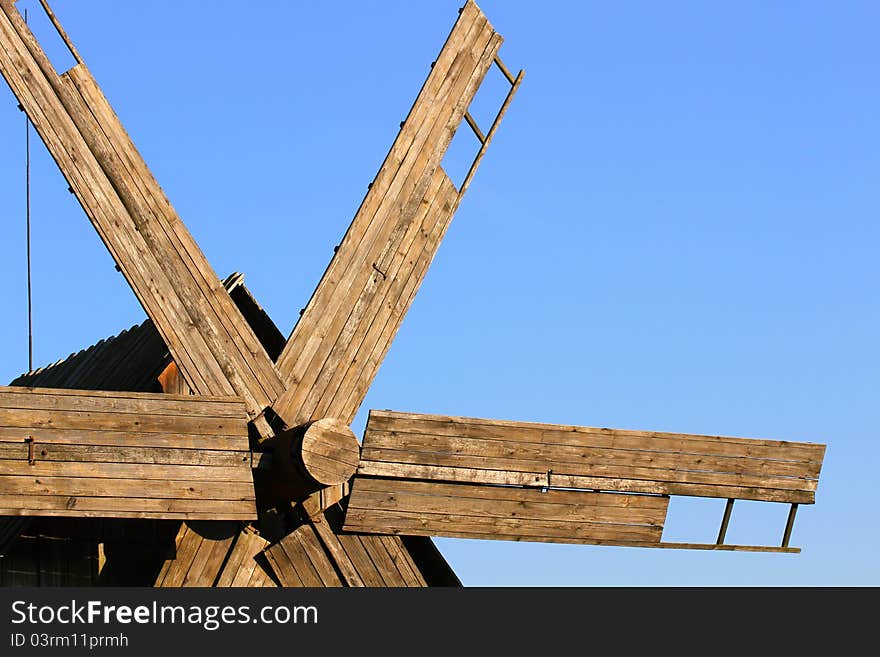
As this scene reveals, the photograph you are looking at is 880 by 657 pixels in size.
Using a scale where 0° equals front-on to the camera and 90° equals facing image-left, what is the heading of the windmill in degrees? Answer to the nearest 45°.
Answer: approximately 315°
